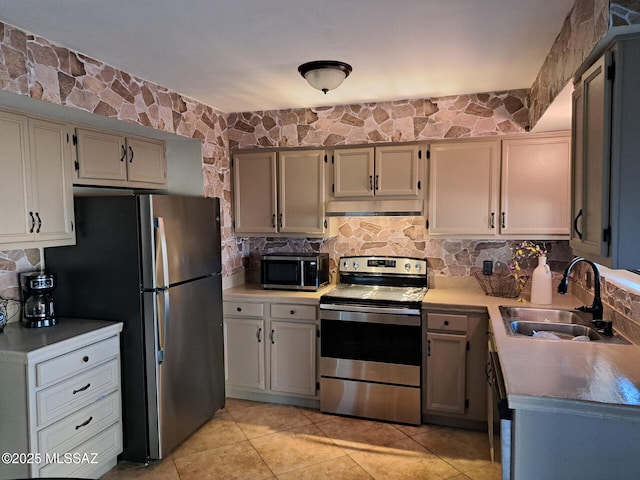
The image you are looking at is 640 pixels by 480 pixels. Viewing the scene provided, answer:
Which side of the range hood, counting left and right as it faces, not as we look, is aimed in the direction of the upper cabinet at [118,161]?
right

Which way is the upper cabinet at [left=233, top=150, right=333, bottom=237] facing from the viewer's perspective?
toward the camera

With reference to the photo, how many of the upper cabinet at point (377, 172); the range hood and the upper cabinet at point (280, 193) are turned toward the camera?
3

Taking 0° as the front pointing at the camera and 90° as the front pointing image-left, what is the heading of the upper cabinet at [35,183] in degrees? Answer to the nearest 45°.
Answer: approximately 315°

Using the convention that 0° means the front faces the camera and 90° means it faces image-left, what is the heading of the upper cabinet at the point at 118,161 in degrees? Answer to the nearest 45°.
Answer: approximately 315°

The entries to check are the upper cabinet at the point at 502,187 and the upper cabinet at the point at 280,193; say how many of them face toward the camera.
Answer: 2

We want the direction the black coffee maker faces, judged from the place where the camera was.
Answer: facing the viewer and to the right of the viewer

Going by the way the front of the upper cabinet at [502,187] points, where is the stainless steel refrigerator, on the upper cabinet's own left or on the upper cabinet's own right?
on the upper cabinet's own right

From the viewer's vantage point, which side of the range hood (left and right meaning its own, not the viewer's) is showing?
front
